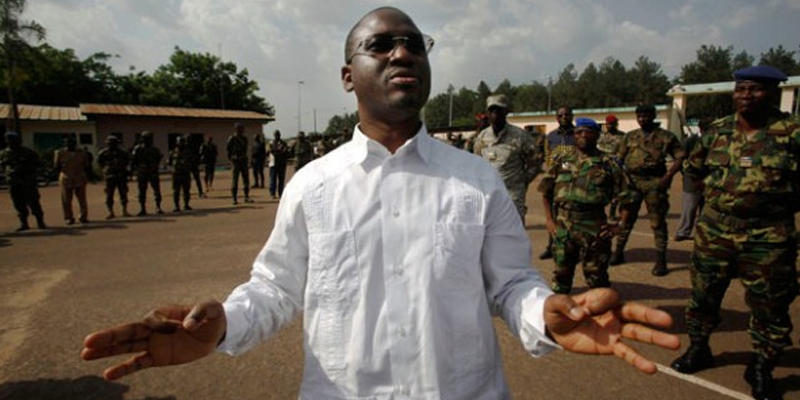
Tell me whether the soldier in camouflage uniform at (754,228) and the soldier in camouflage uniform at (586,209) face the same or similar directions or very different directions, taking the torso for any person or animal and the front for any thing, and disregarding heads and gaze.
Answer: same or similar directions

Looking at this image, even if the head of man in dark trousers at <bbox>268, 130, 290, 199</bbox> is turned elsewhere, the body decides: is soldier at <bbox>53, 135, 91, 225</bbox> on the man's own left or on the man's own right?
on the man's own right

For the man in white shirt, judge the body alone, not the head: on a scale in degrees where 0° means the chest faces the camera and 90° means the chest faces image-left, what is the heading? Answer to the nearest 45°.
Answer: approximately 0°

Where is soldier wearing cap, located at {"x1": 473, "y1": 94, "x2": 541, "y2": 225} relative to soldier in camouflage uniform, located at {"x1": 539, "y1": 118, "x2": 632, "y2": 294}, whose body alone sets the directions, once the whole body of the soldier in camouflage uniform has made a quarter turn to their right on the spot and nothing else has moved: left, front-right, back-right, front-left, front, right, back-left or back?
front-right

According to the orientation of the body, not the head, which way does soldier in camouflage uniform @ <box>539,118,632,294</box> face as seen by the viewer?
toward the camera

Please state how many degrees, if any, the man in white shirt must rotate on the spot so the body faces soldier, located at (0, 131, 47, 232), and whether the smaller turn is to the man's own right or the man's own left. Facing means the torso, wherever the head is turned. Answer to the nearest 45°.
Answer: approximately 135° to the man's own right

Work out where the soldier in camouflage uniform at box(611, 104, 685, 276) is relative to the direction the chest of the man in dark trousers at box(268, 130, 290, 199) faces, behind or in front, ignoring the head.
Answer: in front

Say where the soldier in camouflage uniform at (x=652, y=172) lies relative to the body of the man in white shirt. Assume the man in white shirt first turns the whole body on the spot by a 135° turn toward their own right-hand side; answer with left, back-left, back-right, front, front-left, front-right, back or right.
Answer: right

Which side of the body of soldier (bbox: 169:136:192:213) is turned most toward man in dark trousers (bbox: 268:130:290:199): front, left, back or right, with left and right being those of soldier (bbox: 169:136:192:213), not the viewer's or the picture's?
left

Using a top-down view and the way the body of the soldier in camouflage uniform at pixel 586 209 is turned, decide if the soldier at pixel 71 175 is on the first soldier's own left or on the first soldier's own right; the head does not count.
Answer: on the first soldier's own right

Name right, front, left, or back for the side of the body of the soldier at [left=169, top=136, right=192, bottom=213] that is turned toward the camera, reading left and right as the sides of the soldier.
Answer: front

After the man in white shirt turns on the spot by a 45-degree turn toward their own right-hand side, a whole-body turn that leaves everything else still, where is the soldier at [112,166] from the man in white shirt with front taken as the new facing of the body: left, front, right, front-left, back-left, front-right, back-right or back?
right

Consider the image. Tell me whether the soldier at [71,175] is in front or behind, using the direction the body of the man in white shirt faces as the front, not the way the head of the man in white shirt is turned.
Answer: behind

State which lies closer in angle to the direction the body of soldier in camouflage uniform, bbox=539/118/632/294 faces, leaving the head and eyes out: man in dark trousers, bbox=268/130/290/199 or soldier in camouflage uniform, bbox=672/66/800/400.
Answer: the soldier in camouflage uniform

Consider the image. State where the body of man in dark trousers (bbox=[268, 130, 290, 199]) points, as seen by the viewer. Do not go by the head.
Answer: toward the camera

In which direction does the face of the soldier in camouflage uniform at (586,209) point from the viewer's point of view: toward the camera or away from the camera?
toward the camera
